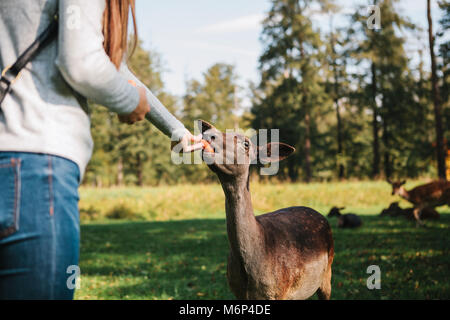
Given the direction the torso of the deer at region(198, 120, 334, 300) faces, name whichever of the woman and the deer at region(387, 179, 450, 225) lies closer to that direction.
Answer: the woman

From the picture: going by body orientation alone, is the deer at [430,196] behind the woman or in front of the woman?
in front

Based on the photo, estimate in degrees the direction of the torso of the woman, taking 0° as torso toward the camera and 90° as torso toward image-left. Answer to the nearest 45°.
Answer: approximately 225°

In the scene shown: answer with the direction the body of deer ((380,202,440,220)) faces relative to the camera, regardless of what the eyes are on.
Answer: to the viewer's left

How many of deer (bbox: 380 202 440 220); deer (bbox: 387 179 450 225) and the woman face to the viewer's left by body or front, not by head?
2

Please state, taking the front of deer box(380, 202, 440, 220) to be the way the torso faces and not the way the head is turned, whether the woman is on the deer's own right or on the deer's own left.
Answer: on the deer's own left

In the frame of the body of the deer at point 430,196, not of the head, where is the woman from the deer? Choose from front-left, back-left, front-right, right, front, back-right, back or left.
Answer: left

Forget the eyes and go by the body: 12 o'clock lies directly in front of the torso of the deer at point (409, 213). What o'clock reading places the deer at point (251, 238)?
the deer at point (251, 238) is roughly at 9 o'clock from the deer at point (409, 213).

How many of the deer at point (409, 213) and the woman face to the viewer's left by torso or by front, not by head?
1

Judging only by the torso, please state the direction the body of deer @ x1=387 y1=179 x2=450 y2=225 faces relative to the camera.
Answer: to the viewer's left

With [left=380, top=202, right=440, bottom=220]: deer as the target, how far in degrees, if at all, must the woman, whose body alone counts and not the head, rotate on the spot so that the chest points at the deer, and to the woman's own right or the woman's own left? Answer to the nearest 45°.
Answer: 0° — they already face it

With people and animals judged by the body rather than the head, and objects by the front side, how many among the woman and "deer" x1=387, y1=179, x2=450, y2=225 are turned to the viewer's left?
1

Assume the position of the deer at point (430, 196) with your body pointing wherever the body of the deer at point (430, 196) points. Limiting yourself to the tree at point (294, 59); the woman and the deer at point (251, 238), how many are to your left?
2
